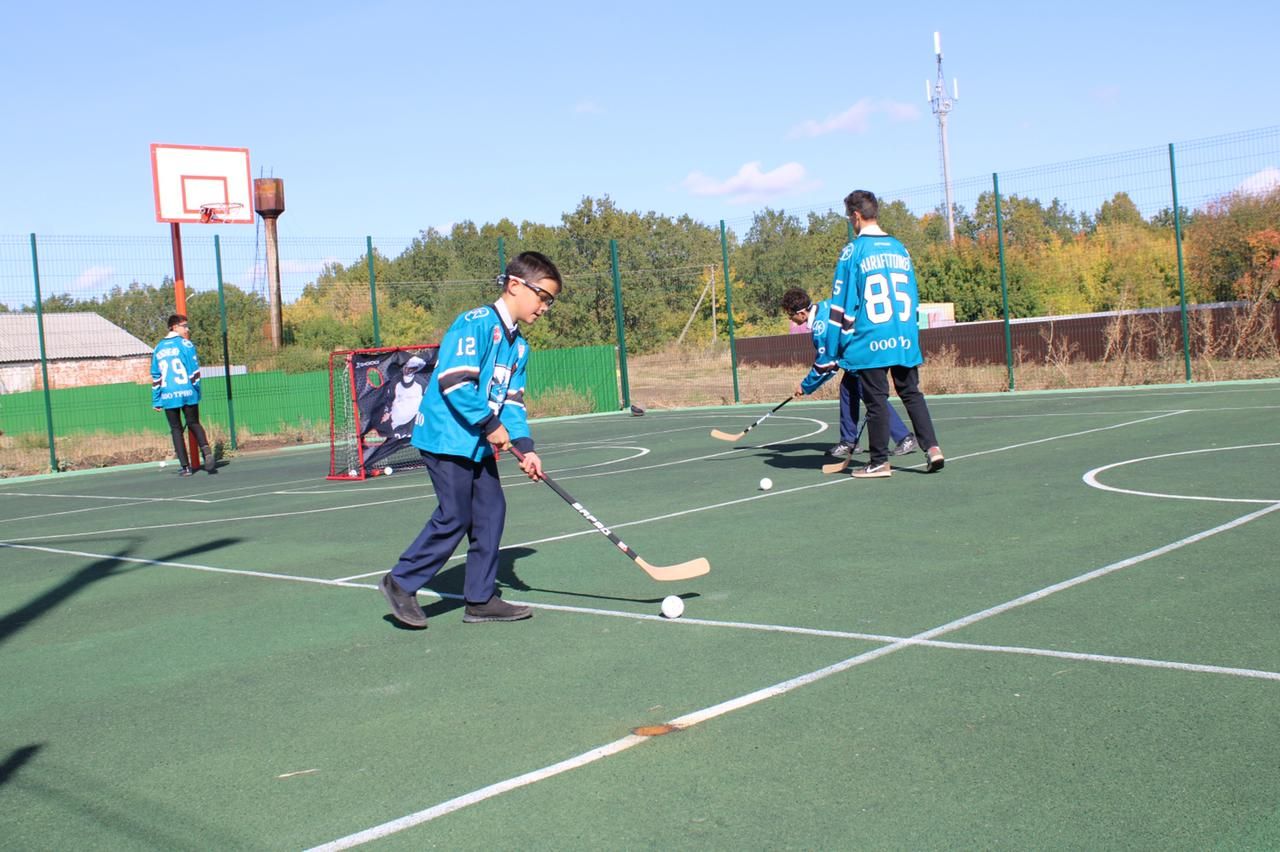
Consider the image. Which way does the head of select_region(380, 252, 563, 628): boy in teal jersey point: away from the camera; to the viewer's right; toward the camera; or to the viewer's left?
to the viewer's right

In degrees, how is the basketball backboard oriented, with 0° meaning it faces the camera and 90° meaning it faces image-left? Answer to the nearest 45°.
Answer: approximately 315°

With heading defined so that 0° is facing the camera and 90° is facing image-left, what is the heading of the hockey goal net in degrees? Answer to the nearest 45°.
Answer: approximately 315°

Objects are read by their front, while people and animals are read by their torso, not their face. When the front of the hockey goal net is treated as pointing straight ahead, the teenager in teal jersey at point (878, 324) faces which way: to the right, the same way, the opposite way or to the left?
the opposite way

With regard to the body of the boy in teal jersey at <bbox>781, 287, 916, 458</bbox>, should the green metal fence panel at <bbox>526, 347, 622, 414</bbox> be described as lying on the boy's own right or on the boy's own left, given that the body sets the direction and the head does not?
on the boy's own right

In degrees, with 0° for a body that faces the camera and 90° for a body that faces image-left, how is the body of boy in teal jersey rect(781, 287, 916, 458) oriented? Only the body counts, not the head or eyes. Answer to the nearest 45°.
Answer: approximately 90°

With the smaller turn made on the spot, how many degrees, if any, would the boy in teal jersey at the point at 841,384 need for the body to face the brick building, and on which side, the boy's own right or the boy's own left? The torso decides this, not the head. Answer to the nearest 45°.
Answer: approximately 45° to the boy's own right

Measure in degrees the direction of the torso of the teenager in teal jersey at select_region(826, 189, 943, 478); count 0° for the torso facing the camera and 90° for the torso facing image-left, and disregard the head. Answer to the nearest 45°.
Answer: approximately 135°
